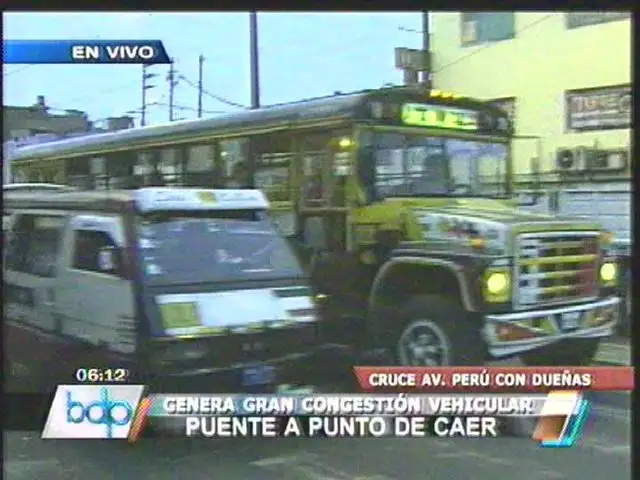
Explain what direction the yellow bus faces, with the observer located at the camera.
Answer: facing the viewer and to the right of the viewer

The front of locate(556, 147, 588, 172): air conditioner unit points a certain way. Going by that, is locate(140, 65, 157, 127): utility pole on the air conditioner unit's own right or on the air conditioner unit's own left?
on the air conditioner unit's own right

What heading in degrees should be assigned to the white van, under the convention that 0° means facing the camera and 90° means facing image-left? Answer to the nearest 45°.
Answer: approximately 315°

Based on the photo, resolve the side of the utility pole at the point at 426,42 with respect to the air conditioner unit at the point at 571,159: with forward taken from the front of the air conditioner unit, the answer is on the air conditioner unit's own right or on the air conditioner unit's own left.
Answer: on the air conditioner unit's own right

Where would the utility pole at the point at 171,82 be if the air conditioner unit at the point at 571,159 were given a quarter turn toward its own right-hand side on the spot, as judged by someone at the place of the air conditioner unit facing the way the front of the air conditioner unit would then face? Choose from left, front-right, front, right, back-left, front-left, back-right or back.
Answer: front

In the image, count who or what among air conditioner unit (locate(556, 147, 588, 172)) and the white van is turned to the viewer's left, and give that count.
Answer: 0

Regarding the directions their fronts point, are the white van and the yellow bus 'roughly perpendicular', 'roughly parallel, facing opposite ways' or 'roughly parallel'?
roughly parallel

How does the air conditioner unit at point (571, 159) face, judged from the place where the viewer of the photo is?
facing the viewer

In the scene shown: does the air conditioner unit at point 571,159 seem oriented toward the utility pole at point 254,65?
no
